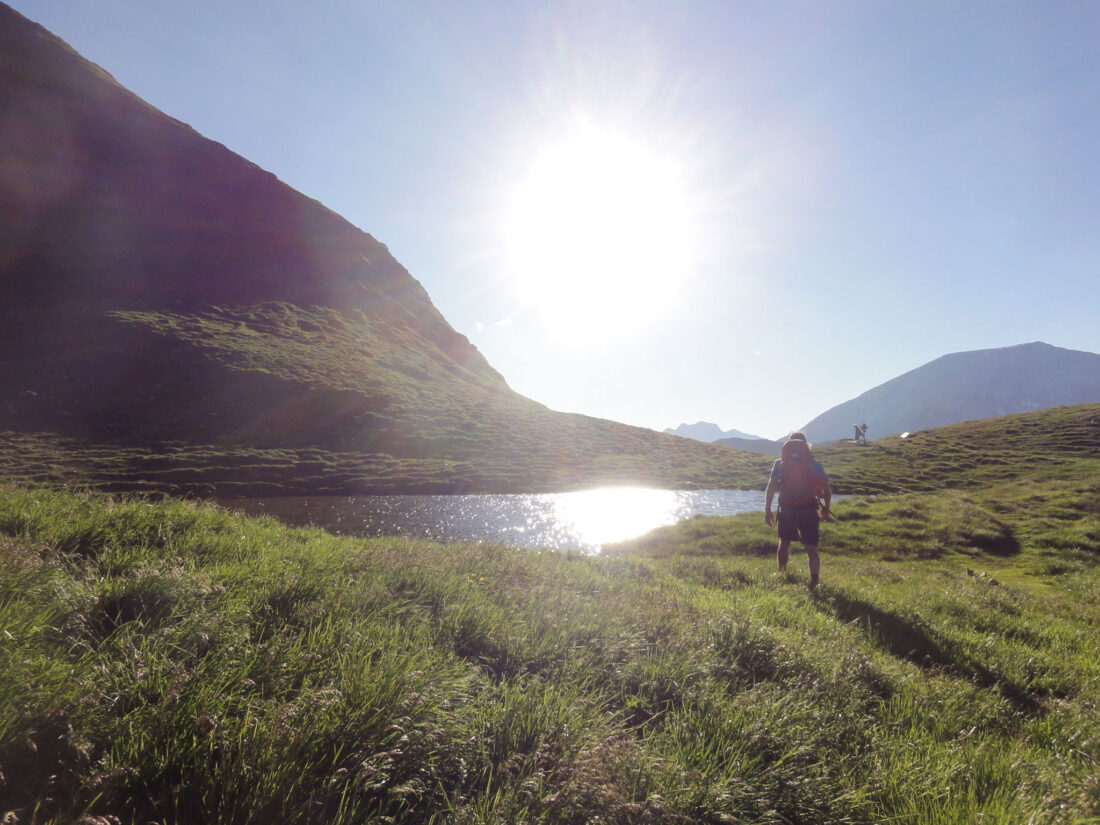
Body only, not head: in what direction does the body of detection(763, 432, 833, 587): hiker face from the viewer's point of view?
away from the camera
